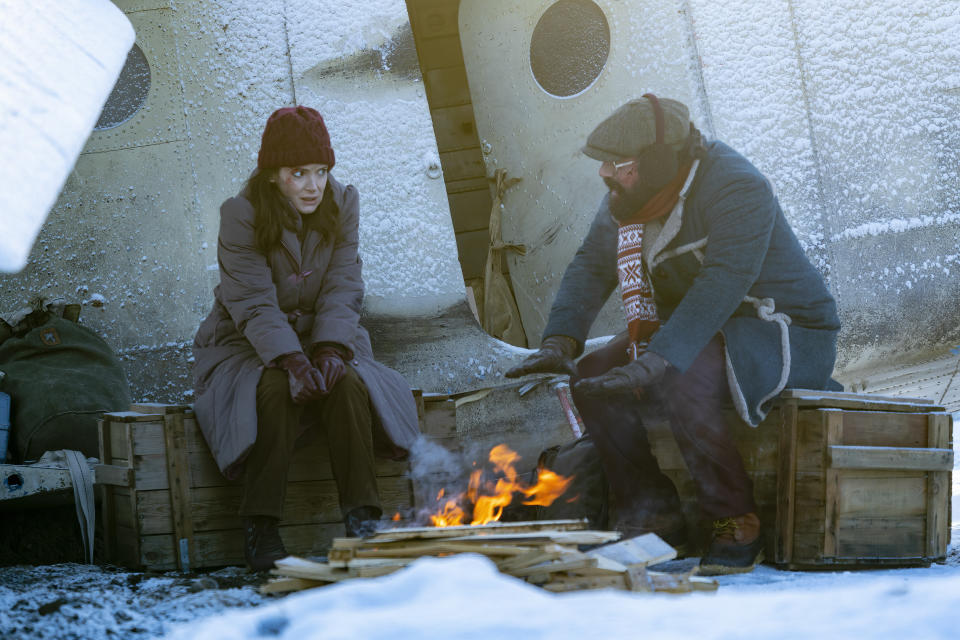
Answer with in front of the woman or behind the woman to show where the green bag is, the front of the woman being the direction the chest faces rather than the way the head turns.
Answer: behind

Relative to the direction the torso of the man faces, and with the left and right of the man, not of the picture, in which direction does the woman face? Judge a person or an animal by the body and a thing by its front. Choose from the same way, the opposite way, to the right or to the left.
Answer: to the left

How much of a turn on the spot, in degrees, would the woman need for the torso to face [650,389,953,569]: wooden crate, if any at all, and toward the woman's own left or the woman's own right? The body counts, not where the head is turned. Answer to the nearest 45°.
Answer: approximately 45° to the woman's own left

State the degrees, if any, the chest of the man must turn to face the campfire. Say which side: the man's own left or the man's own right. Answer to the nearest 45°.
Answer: approximately 45° to the man's own left

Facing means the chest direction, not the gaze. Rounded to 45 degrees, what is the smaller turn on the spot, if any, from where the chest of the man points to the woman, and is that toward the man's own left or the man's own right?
approximately 45° to the man's own right

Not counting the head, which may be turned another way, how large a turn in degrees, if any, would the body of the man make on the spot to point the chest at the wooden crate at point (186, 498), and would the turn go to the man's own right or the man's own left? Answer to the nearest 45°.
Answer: approximately 45° to the man's own right

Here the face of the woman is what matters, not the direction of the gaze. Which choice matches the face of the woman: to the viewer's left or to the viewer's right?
to the viewer's right

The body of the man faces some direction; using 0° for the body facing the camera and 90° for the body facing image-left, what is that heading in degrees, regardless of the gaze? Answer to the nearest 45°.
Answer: approximately 45°
